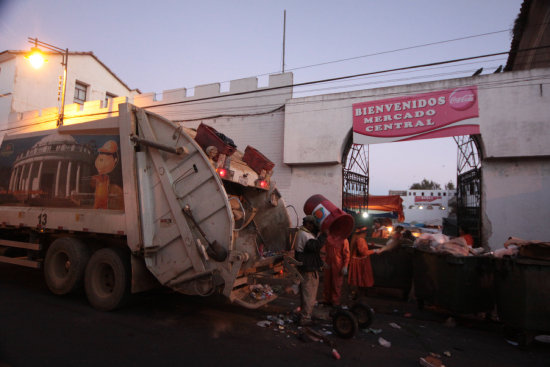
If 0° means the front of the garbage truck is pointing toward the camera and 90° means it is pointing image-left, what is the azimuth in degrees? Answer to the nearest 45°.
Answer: approximately 135°

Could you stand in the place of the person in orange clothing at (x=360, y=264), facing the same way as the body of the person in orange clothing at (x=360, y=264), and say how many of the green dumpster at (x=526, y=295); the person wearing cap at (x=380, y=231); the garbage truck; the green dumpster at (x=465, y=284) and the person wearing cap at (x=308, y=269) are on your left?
1

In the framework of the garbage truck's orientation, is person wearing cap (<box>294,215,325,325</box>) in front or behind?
behind
